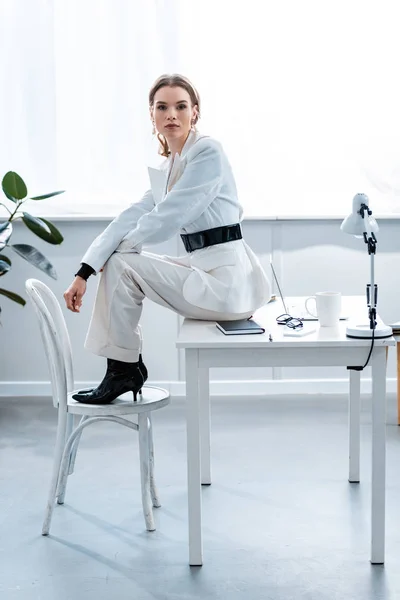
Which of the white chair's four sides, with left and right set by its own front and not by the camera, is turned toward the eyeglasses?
front

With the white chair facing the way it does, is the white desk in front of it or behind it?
in front

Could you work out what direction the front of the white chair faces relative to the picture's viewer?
facing to the right of the viewer

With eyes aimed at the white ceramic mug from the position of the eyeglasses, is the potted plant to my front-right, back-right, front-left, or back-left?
back-left

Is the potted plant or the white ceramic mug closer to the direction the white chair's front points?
the white ceramic mug

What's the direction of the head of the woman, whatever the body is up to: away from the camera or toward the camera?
toward the camera

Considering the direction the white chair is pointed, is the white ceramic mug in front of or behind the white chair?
in front

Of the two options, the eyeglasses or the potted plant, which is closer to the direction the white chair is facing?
the eyeglasses
